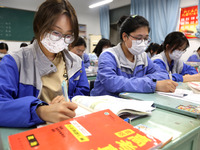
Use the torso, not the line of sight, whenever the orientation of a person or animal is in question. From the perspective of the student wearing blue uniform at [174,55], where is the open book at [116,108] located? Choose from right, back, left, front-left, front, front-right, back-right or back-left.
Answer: front-right

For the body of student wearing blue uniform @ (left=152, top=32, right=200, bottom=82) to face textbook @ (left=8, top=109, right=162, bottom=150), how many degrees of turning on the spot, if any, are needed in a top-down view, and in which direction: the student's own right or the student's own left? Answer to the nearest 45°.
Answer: approximately 45° to the student's own right

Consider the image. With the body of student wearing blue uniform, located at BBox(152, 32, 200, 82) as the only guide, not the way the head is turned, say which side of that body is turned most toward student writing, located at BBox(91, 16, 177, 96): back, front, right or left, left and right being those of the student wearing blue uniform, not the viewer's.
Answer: right

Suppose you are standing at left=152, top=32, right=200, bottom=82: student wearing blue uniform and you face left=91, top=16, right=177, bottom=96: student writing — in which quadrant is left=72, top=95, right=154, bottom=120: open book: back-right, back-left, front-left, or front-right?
front-left
